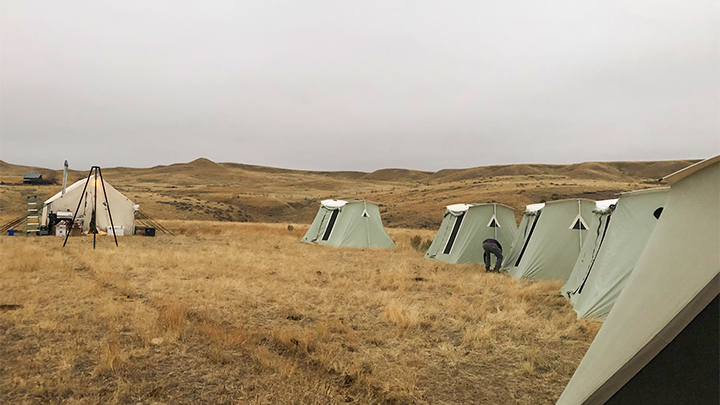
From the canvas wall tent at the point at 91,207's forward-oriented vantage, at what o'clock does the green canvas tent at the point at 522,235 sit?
The green canvas tent is roughly at 11 o'clock from the canvas wall tent.

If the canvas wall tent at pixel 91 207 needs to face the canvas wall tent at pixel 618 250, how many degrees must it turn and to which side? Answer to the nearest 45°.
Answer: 0° — it already faces it

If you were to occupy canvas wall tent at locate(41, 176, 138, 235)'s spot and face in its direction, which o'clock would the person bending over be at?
The person bending over is roughly at 11 o'clock from the canvas wall tent.

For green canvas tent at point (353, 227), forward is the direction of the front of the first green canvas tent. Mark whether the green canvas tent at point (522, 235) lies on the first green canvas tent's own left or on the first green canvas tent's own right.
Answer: on the first green canvas tent's own left

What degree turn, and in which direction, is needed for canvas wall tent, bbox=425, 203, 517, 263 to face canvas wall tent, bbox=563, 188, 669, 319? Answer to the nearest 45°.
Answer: approximately 45° to its left

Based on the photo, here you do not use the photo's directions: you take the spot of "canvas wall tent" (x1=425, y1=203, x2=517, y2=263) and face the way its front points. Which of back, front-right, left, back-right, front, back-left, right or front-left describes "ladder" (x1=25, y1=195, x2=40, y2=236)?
front-right

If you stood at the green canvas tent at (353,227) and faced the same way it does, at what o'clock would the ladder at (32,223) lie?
The ladder is roughly at 2 o'clock from the green canvas tent.

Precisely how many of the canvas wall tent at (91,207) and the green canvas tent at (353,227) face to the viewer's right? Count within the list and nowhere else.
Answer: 0

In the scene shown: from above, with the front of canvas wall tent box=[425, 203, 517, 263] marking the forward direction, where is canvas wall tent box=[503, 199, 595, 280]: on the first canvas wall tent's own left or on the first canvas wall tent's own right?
on the first canvas wall tent's own left
